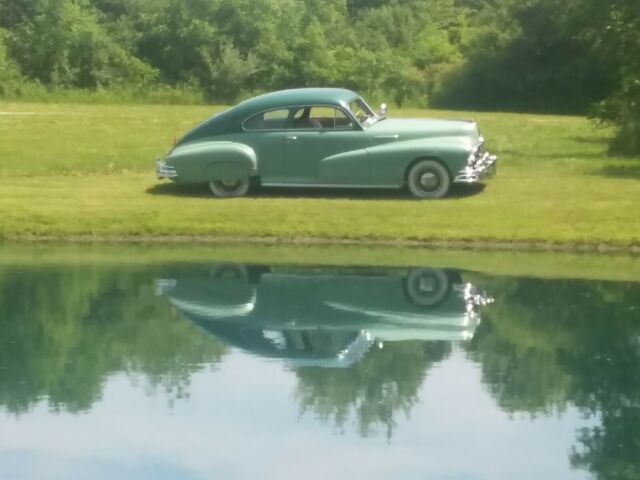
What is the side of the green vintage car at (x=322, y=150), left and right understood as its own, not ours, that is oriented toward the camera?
right
